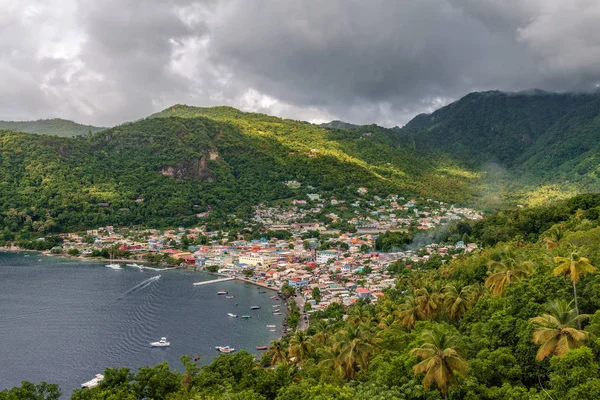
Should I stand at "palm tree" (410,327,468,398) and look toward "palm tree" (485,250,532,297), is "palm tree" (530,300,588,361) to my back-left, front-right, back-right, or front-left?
front-right

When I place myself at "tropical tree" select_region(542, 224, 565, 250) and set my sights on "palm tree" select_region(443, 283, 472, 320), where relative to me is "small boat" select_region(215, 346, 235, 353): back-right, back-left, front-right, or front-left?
front-right
